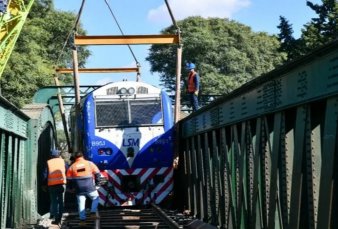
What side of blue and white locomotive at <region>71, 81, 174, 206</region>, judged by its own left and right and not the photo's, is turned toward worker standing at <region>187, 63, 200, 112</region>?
left

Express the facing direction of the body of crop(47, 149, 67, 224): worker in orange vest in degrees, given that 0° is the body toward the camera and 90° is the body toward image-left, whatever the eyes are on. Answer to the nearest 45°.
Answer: approximately 180°

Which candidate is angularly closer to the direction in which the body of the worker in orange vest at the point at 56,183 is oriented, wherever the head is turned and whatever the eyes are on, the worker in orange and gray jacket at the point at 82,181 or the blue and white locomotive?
the blue and white locomotive

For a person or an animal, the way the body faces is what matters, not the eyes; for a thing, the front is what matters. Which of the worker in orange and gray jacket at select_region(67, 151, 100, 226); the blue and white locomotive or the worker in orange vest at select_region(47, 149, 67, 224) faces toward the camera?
the blue and white locomotive

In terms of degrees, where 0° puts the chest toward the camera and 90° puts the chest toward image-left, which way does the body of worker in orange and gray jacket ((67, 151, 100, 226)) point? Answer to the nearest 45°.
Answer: approximately 180°

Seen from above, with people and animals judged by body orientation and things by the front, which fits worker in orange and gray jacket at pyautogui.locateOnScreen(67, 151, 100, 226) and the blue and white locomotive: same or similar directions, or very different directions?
very different directions

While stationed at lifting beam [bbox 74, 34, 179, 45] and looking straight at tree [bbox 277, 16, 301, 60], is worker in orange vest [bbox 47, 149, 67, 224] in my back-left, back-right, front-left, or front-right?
back-right

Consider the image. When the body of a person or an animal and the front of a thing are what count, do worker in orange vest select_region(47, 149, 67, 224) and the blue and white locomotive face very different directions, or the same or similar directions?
very different directions

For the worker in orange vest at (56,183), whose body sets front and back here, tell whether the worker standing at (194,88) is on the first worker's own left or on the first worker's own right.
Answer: on the first worker's own right

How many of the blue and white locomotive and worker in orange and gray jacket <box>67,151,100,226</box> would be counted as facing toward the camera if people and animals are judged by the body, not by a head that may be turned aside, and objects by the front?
1

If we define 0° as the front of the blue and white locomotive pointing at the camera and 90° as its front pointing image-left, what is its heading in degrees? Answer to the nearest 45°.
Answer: approximately 0°
